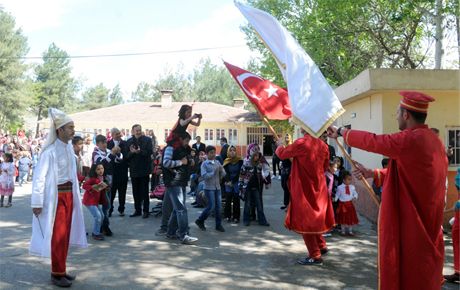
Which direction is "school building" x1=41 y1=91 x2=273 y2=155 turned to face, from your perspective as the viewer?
facing the viewer

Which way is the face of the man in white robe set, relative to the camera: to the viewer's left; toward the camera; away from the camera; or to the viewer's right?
to the viewer's right

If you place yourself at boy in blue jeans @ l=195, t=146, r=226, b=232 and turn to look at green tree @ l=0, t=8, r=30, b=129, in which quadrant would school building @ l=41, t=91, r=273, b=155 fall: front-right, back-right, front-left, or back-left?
front-right

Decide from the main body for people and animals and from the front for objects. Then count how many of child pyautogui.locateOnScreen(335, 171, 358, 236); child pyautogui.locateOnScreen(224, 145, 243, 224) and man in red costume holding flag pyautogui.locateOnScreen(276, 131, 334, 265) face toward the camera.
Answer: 2

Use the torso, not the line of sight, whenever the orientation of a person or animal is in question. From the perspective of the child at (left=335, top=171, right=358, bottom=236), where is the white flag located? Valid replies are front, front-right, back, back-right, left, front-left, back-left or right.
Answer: front

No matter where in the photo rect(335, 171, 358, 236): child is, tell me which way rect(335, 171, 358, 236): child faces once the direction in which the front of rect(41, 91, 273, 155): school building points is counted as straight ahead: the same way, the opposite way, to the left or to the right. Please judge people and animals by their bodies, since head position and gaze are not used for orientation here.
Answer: the same way

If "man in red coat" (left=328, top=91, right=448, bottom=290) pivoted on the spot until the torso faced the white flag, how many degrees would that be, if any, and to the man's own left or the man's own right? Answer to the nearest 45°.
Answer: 0° — they already face it

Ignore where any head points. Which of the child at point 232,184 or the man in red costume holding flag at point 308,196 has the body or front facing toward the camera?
the child

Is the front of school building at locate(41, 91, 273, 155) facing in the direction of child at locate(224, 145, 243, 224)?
yes

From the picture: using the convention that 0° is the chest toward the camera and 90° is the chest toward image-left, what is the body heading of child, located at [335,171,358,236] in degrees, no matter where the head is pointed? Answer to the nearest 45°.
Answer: approximately 0°

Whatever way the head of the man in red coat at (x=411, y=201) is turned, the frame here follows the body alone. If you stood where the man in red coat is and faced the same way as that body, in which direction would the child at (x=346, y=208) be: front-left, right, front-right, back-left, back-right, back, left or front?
front-right

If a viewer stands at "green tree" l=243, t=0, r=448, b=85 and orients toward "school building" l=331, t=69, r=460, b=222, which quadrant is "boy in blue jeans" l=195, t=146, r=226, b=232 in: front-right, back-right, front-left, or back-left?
front-right

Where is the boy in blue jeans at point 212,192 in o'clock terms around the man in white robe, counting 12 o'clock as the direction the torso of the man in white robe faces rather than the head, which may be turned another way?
The boy in blue jeans is roughly at 9 o'clock from the man in white robe.

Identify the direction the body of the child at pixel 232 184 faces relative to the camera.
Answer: toward the camera

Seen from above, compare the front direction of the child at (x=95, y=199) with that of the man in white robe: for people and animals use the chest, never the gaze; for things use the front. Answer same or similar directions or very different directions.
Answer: same or similar directions

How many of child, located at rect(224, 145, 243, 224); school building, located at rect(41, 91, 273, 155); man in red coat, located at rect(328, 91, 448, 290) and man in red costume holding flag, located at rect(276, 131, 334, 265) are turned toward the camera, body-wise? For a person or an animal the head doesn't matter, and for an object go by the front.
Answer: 2

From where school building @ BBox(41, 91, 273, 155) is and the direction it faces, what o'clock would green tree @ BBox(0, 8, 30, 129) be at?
The green tree is roughly at 4 o'clock from the school building.

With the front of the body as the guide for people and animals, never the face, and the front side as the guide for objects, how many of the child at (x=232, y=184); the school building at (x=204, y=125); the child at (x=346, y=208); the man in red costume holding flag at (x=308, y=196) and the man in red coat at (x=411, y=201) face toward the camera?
3

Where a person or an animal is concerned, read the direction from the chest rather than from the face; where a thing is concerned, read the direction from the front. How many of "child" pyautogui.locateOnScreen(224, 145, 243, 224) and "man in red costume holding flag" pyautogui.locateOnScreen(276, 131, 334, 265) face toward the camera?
1

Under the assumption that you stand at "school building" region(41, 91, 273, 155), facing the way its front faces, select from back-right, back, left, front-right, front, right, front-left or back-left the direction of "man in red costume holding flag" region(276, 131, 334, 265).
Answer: front

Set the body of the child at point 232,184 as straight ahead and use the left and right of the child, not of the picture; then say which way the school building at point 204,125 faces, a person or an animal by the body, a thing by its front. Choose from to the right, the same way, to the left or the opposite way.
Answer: the same way

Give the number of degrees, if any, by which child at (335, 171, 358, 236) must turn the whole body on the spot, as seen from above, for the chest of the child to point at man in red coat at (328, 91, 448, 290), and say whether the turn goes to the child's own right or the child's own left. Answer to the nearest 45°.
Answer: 0° — they already face them
